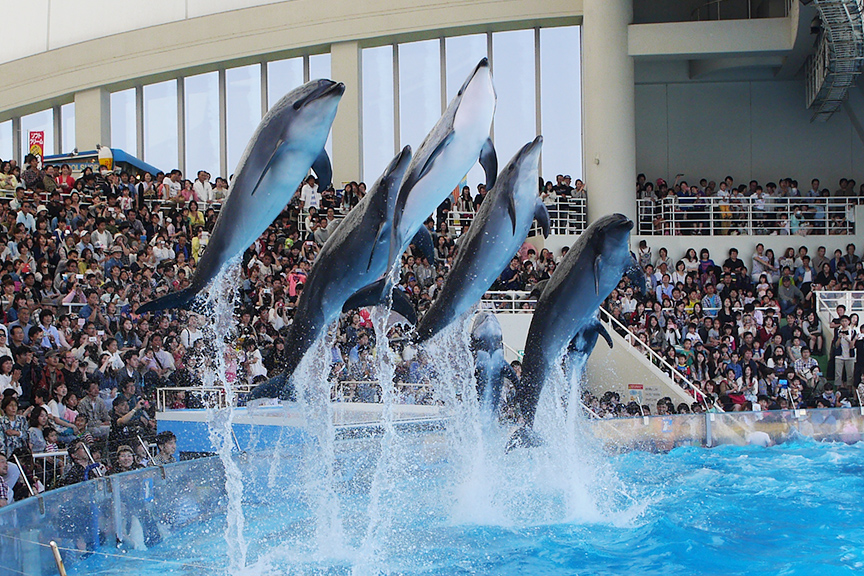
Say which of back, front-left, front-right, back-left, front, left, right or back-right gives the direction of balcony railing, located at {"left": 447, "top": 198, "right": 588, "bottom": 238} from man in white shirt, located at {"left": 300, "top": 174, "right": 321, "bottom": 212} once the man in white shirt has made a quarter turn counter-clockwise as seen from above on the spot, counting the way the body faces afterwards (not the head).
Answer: front-right

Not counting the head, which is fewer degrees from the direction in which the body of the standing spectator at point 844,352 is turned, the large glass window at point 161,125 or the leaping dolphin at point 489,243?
the leaping dolphin

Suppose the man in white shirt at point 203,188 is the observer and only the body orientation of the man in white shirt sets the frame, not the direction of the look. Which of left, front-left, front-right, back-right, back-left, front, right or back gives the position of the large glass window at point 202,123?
back-left

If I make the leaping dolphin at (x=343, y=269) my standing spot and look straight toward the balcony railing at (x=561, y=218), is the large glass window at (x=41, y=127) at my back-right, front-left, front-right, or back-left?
front-left

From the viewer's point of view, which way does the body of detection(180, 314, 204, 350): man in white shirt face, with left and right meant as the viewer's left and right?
facing the viewer and to the right of the viewer

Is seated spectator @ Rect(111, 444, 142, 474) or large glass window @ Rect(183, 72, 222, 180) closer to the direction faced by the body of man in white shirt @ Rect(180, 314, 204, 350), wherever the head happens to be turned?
the seated spectator

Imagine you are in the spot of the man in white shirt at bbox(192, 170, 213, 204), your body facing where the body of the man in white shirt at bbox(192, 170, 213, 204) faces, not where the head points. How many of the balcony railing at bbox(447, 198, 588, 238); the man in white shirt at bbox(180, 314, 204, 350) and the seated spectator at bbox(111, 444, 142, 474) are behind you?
0

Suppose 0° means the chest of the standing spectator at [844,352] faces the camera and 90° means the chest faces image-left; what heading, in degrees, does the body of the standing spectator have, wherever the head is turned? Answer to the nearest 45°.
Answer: approximately 0°

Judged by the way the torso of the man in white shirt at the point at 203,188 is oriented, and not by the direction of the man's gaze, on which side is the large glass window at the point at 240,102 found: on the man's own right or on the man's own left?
on the man's own left

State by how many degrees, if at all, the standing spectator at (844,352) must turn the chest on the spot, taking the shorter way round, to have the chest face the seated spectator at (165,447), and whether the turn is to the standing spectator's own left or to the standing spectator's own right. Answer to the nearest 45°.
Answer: approximately 45° to the standing spectator's own right

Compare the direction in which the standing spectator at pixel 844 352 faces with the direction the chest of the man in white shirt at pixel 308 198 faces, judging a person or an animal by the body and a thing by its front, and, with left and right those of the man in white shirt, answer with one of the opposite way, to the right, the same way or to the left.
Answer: the same way

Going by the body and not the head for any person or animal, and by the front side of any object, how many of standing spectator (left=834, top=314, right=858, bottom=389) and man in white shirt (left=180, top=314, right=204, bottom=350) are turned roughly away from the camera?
0

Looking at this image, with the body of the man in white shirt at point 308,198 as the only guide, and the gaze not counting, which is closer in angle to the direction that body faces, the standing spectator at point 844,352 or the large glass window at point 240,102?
the standing spectator

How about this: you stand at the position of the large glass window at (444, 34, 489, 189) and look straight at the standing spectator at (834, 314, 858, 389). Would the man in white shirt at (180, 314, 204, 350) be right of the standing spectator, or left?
right

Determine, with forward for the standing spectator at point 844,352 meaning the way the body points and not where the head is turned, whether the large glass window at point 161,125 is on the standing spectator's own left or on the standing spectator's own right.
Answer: on the standing spectator's own right

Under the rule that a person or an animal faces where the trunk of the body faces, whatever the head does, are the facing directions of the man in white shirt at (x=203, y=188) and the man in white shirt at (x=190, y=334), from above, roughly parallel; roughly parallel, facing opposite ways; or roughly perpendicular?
roughly parallel

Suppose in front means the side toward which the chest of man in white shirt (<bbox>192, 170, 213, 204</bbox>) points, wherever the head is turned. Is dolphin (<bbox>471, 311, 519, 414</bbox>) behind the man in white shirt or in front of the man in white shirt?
in front
